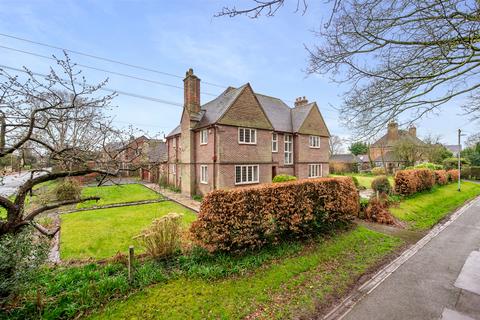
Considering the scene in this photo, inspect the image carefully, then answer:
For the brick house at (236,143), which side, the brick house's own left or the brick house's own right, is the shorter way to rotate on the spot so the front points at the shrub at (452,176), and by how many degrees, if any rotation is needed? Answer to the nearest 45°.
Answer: approximately 45° to the brick house's own left

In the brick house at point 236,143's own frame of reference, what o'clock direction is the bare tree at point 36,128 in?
The bare tree is roughly at 2 o'clock from the brick house.

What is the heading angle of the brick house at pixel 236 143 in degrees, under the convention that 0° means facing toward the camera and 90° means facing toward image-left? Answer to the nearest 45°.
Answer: approximately 315°

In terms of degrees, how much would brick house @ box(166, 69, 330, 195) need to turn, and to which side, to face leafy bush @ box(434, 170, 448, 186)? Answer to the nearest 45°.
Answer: approximately 45° to its left

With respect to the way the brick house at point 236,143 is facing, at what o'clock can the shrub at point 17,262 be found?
The shrub is roughly at 2 o'clock from the brick house.

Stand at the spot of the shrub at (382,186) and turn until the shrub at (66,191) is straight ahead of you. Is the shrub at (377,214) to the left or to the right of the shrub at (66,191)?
left

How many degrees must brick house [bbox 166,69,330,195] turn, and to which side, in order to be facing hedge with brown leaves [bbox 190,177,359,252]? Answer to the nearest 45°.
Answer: approximately 45° to its right

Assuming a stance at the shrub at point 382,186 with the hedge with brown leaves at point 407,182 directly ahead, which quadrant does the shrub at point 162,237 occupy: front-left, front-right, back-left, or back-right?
back-right
